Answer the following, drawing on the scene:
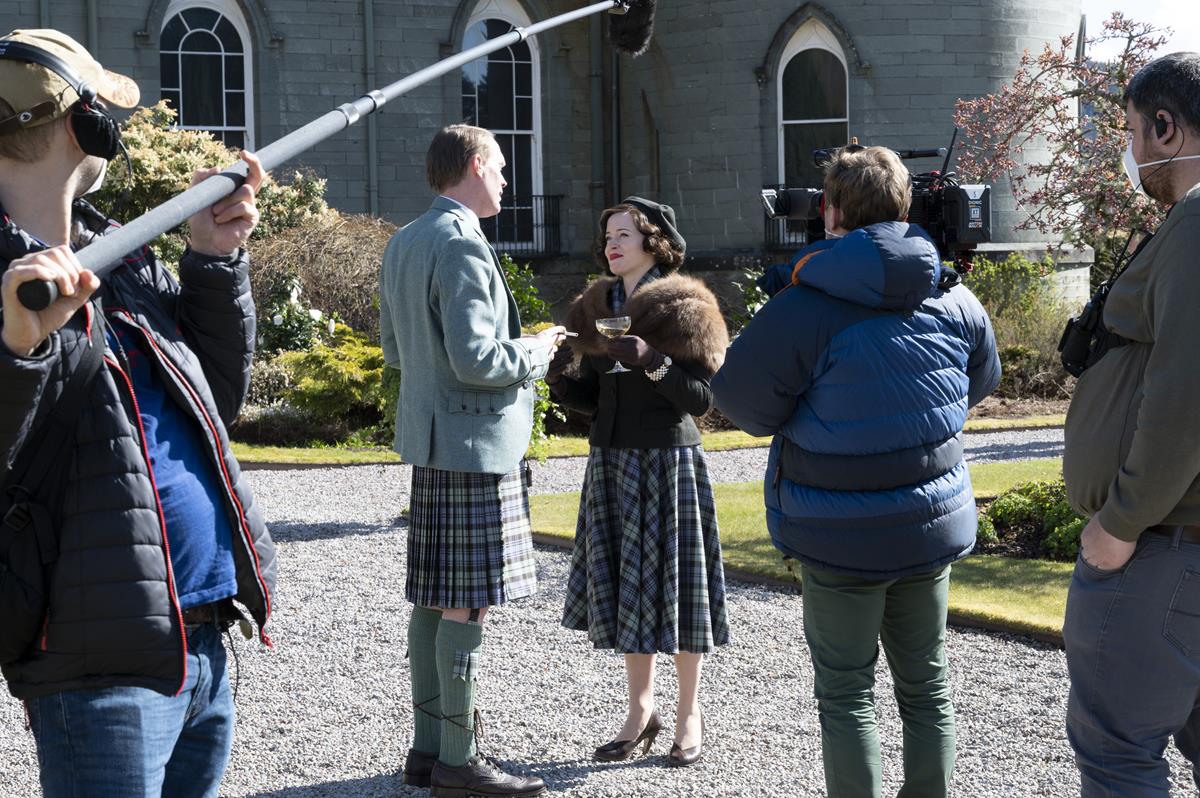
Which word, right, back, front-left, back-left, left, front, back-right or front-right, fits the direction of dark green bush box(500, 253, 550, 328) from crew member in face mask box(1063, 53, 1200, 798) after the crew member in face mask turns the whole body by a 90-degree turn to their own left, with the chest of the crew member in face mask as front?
back-right

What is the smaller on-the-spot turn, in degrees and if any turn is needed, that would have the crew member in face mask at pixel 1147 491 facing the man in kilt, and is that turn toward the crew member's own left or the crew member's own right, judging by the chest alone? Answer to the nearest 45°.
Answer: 0° — they already face them

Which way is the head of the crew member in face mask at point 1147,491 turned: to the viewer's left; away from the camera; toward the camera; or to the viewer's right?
to the viewer's left

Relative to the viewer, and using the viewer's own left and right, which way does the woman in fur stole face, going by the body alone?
facing the viewer and to the left of the viewer

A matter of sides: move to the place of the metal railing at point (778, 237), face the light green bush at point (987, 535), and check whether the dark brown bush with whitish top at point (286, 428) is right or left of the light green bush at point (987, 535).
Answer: right

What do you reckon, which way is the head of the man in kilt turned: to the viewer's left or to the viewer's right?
to the viewer's right

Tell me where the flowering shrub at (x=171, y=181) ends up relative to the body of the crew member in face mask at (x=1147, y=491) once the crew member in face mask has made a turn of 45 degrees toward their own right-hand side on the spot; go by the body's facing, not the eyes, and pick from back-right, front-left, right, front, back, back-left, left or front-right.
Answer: front

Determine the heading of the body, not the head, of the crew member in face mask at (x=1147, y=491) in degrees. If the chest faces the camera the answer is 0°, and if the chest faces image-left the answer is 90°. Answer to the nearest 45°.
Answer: approximately 90°

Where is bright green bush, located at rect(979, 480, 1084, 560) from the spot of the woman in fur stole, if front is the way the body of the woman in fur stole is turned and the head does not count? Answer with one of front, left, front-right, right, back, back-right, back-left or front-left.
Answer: back

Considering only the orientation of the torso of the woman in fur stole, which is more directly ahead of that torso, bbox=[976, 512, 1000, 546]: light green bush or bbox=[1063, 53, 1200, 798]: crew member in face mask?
the crew member in face mask

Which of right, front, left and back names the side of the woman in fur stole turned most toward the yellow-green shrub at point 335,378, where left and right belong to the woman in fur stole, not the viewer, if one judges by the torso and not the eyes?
right

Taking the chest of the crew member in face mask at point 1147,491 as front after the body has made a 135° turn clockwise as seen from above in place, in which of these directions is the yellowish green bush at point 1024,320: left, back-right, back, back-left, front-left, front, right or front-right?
front-left

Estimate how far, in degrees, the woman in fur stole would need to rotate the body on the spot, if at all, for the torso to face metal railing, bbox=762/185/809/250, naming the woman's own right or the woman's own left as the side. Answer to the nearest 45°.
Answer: approximately 135° to the woman's own right

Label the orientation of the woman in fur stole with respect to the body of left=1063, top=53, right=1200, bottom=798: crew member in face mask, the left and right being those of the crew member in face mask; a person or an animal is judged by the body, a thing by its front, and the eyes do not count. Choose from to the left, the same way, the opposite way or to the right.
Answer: to the left

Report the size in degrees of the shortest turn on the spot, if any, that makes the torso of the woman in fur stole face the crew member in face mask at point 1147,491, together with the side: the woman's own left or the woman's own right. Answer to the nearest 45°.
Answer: approximately 90° to the woman's own left

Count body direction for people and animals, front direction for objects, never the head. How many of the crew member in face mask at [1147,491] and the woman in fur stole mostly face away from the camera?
0
